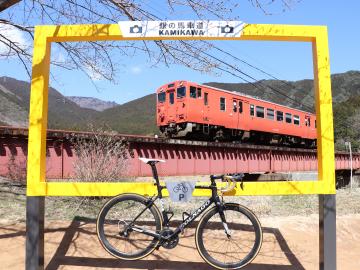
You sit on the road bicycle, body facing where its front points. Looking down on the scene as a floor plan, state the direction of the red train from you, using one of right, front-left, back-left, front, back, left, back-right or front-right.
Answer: left

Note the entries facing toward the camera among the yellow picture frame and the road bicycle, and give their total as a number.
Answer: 1

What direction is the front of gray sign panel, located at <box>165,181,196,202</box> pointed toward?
toward the camera

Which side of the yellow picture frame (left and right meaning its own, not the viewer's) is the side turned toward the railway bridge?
back

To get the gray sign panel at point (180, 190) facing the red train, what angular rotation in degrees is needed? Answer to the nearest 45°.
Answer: approximately 180°

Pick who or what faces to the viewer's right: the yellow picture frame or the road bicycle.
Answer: the road bicycle

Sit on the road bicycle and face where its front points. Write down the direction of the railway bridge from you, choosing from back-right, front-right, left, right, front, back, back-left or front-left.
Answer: left

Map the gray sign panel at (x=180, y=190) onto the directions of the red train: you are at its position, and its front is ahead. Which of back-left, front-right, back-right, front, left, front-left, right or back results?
front-left

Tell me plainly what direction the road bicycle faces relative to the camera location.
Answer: facing to the right of the viewer

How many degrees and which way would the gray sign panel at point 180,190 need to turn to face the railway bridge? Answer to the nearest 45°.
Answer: approximately 180°

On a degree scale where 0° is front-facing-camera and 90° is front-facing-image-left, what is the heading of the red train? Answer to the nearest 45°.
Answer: approximately 45°

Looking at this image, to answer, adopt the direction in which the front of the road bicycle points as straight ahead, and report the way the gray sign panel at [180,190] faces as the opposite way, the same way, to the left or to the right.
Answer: to the right

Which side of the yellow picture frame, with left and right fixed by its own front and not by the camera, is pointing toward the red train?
back

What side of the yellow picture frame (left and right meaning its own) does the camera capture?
front
